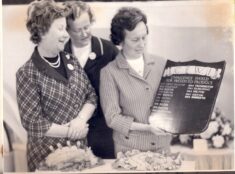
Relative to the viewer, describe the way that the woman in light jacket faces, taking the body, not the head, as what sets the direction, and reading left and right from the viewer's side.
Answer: facing the viewer and to the right of the viewer

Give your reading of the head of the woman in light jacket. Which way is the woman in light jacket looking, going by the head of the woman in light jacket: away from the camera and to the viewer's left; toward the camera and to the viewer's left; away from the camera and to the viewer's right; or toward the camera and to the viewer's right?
toward the camera and to the viewer's right

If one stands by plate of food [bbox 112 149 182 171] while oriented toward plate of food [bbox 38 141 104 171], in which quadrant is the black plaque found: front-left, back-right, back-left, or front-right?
back-right

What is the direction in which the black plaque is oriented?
toward the camera
